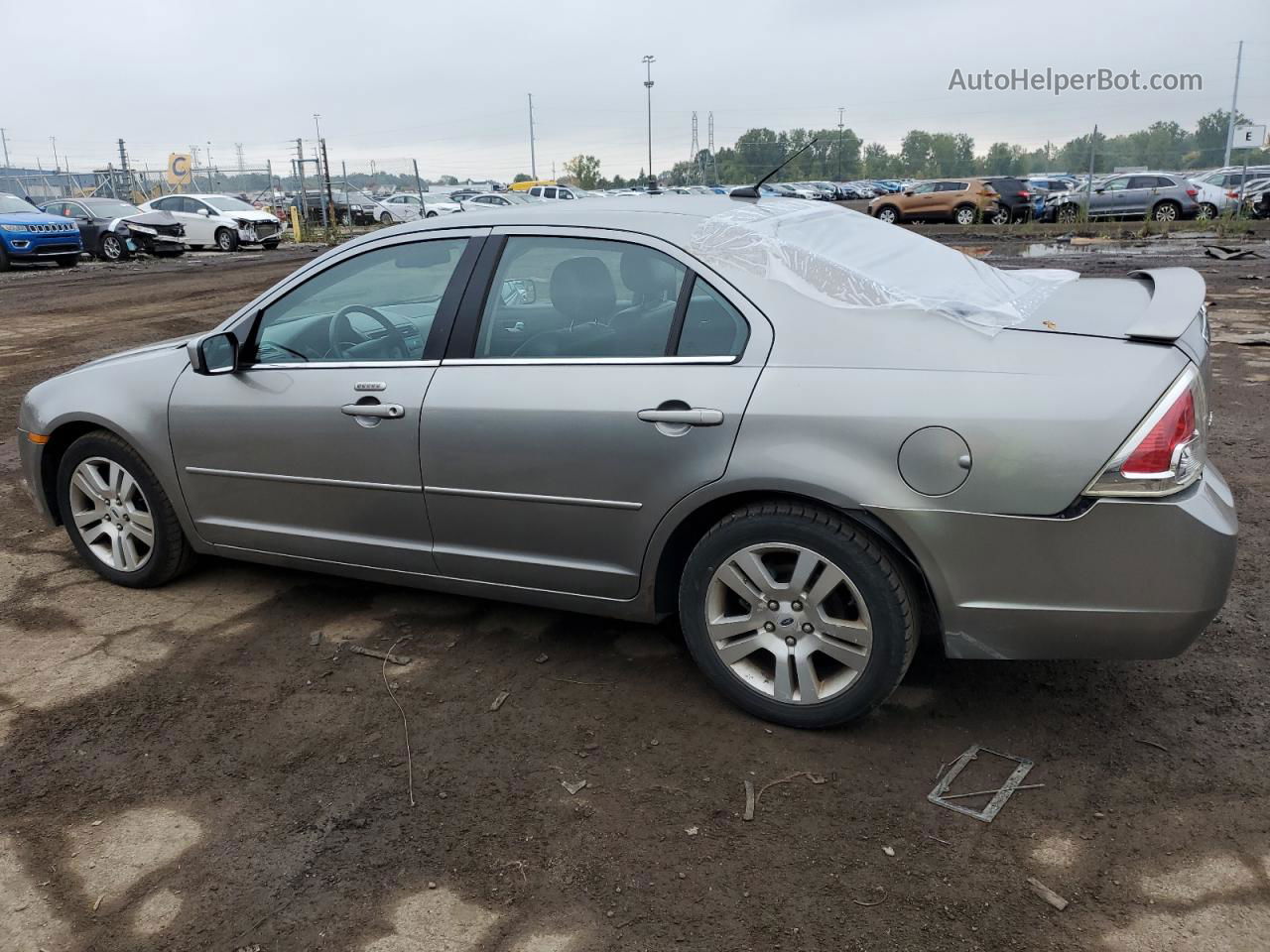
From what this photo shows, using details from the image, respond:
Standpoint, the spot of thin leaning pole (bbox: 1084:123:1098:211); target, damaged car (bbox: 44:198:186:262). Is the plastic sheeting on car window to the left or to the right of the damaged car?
left

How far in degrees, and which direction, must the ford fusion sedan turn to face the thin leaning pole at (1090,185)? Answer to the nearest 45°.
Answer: approximately 90° to its right

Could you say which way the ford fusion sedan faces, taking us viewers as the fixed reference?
facing away from the viewer and to the left of the viewer

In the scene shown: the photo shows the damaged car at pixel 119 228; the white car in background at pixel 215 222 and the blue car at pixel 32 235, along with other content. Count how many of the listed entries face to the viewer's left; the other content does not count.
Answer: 0

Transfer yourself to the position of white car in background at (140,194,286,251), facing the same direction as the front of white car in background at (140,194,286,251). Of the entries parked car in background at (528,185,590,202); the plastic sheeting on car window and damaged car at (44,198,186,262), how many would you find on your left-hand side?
1

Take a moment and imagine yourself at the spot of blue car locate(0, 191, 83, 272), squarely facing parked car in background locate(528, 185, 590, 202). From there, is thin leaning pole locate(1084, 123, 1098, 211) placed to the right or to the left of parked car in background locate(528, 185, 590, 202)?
right

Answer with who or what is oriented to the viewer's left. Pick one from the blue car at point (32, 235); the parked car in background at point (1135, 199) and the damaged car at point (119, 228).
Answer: the parked car in background

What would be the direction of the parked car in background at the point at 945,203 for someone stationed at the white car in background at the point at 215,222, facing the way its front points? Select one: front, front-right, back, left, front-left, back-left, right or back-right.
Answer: front-left

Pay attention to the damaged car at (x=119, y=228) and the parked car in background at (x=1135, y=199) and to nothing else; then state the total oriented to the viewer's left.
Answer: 1

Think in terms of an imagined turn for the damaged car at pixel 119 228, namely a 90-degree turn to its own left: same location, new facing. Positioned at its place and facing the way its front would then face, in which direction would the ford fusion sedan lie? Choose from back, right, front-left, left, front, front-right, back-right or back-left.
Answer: back-right

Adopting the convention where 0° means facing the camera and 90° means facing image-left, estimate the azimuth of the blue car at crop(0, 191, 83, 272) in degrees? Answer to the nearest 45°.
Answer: approximately 315°

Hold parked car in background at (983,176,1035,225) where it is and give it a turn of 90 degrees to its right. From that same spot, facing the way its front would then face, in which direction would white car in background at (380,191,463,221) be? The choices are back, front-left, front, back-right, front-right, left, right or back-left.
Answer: back-left
